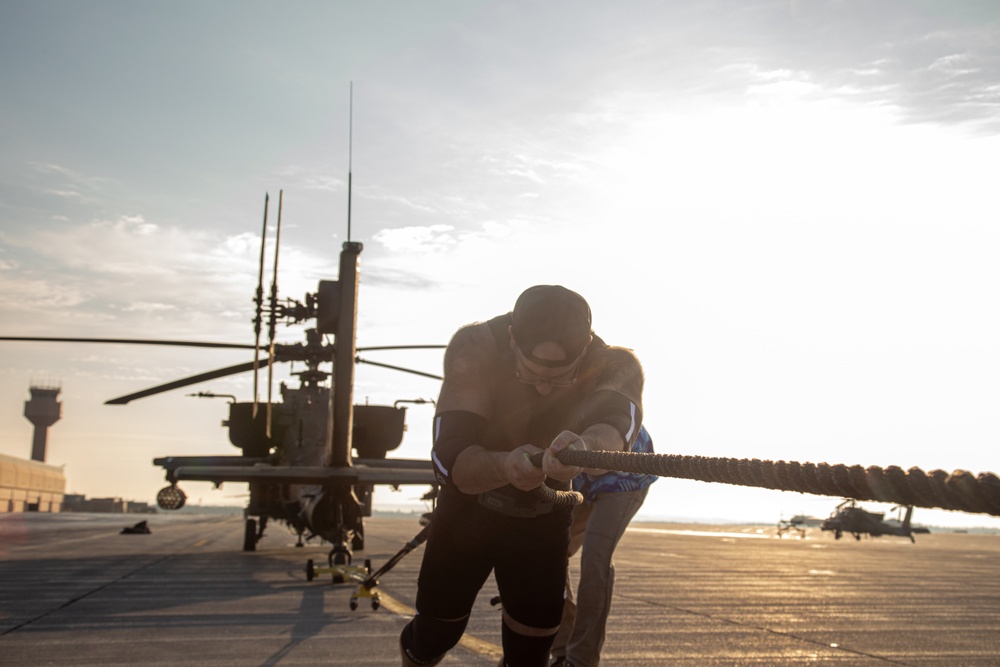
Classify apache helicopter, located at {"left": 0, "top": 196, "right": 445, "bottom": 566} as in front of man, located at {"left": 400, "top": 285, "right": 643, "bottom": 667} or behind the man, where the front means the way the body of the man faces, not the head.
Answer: behind

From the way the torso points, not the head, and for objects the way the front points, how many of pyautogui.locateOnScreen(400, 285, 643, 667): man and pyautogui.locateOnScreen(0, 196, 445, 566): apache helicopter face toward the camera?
1

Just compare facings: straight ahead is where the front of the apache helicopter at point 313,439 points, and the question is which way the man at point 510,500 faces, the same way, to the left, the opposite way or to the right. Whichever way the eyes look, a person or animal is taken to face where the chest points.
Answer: the opposite way

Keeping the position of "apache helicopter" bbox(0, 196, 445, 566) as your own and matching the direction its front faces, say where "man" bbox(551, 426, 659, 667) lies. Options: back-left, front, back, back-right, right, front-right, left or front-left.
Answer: back

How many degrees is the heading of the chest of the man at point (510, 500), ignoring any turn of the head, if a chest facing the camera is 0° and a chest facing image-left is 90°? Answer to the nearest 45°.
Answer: approximately 0°

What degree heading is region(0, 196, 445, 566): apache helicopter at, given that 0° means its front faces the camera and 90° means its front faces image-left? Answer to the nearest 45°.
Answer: approximately 180°

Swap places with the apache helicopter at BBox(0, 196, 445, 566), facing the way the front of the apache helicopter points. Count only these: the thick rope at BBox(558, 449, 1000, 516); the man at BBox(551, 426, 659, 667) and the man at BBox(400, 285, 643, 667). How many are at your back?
3

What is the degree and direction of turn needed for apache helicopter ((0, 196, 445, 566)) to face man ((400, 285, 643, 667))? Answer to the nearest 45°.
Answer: approximately 180°
